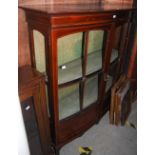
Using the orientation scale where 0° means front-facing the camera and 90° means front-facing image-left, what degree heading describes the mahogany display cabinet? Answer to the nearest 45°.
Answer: approximately 315°
